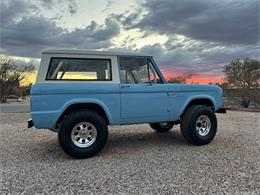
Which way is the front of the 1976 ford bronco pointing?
to the viewer's right
